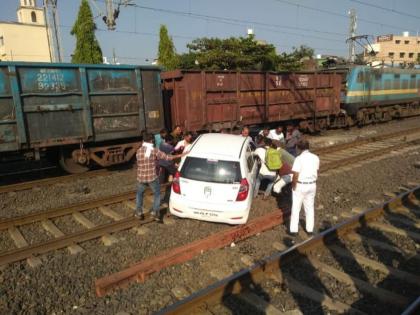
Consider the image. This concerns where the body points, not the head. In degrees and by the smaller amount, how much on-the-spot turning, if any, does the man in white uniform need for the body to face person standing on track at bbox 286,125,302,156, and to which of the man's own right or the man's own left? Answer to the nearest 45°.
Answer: approximately 45° to the man's own right

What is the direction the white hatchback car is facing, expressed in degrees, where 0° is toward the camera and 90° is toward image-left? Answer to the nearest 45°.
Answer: approximately 180°

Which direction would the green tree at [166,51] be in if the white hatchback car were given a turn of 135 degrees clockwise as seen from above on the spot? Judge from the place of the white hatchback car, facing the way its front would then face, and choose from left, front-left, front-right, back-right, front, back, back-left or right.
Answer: back-left

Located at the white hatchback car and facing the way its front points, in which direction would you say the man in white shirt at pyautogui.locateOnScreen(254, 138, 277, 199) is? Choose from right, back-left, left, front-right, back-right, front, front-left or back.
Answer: front-right

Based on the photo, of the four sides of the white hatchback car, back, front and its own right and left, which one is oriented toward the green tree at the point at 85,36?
front

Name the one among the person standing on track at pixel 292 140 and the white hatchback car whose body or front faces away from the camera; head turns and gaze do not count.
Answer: the white hatchback car

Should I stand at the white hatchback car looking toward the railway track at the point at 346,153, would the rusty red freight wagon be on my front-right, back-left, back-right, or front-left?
front-left
